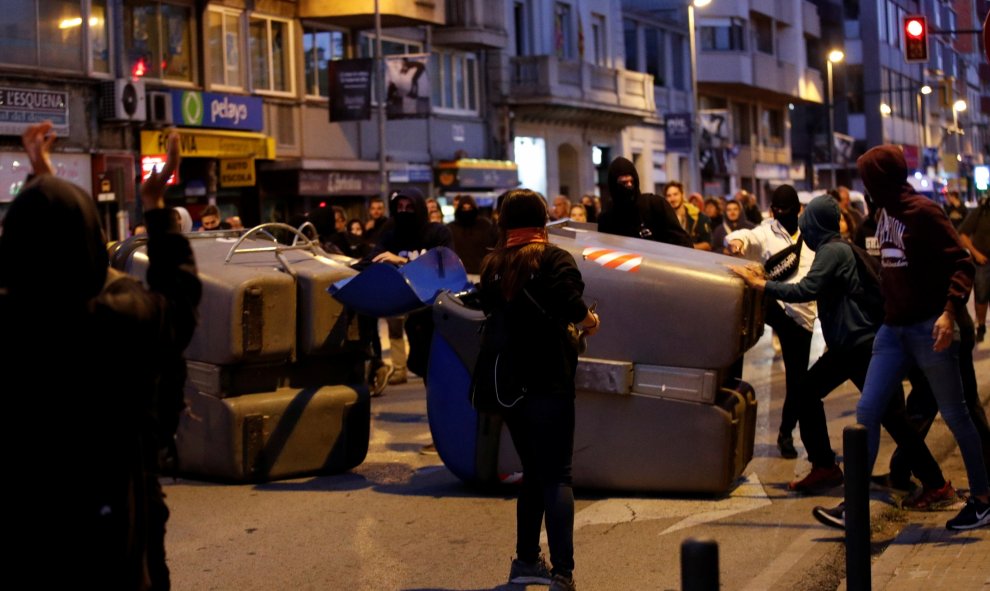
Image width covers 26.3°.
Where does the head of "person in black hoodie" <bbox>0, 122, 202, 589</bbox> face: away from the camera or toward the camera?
away from the camera

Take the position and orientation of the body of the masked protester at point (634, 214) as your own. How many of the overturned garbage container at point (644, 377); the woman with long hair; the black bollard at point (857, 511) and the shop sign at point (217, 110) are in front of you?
3

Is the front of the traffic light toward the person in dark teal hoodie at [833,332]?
yes

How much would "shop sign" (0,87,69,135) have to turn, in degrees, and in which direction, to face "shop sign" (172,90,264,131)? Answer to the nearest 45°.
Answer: approximately 135° to its left

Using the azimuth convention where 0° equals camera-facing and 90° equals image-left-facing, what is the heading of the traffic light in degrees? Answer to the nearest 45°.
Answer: approximately 0°

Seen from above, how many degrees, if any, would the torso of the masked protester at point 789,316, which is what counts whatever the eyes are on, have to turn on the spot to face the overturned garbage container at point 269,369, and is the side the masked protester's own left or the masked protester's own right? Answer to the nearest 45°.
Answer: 0° — they already face it
